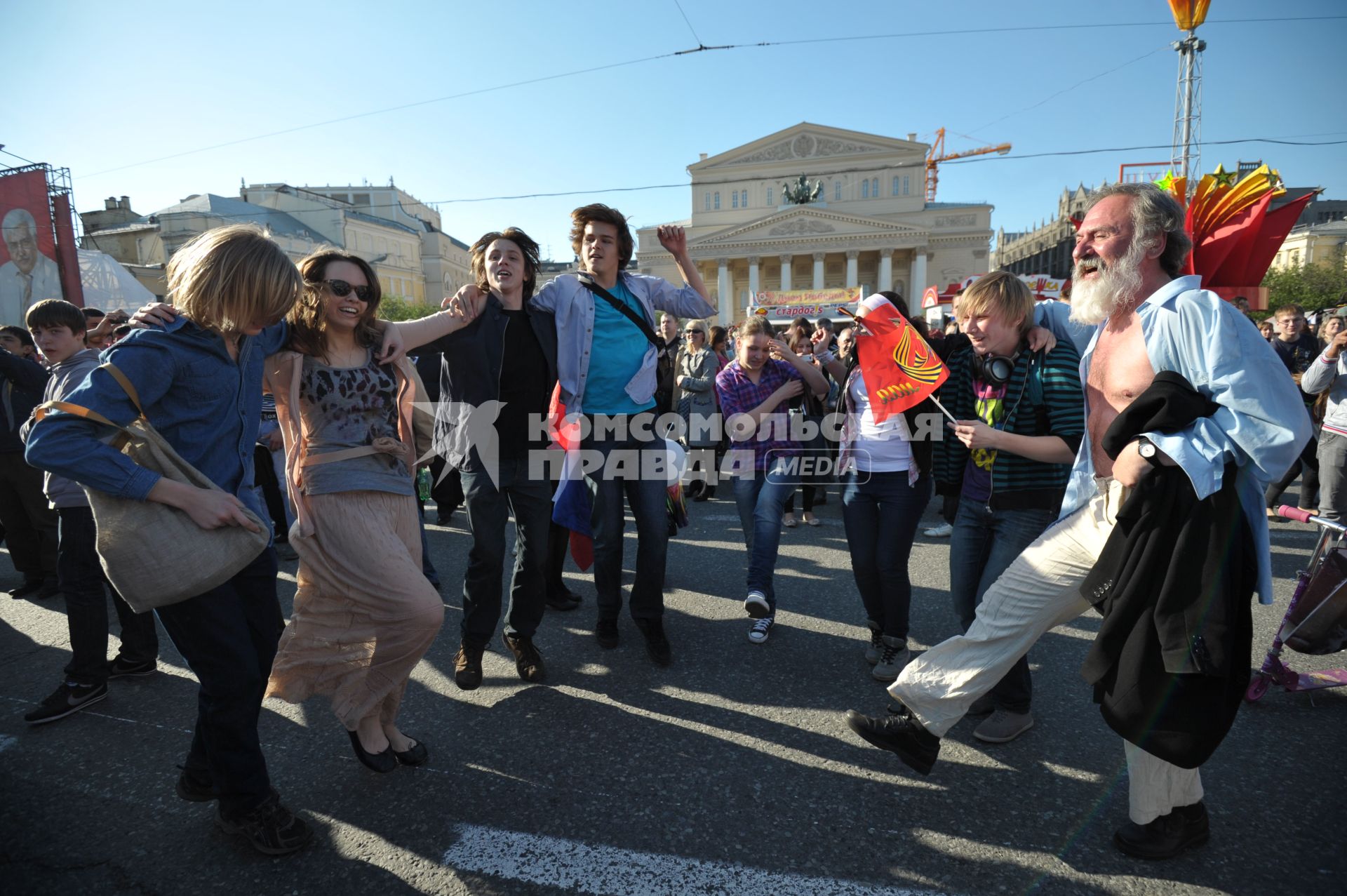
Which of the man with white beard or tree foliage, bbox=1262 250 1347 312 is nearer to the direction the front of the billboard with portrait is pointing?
the man with white beard

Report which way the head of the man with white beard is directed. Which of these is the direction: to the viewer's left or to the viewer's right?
to the viewer's left

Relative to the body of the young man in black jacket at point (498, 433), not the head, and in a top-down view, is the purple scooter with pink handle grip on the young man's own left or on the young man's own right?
on the young man's own left

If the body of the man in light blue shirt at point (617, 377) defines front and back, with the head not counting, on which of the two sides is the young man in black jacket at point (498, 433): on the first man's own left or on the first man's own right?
on the first man's own right
